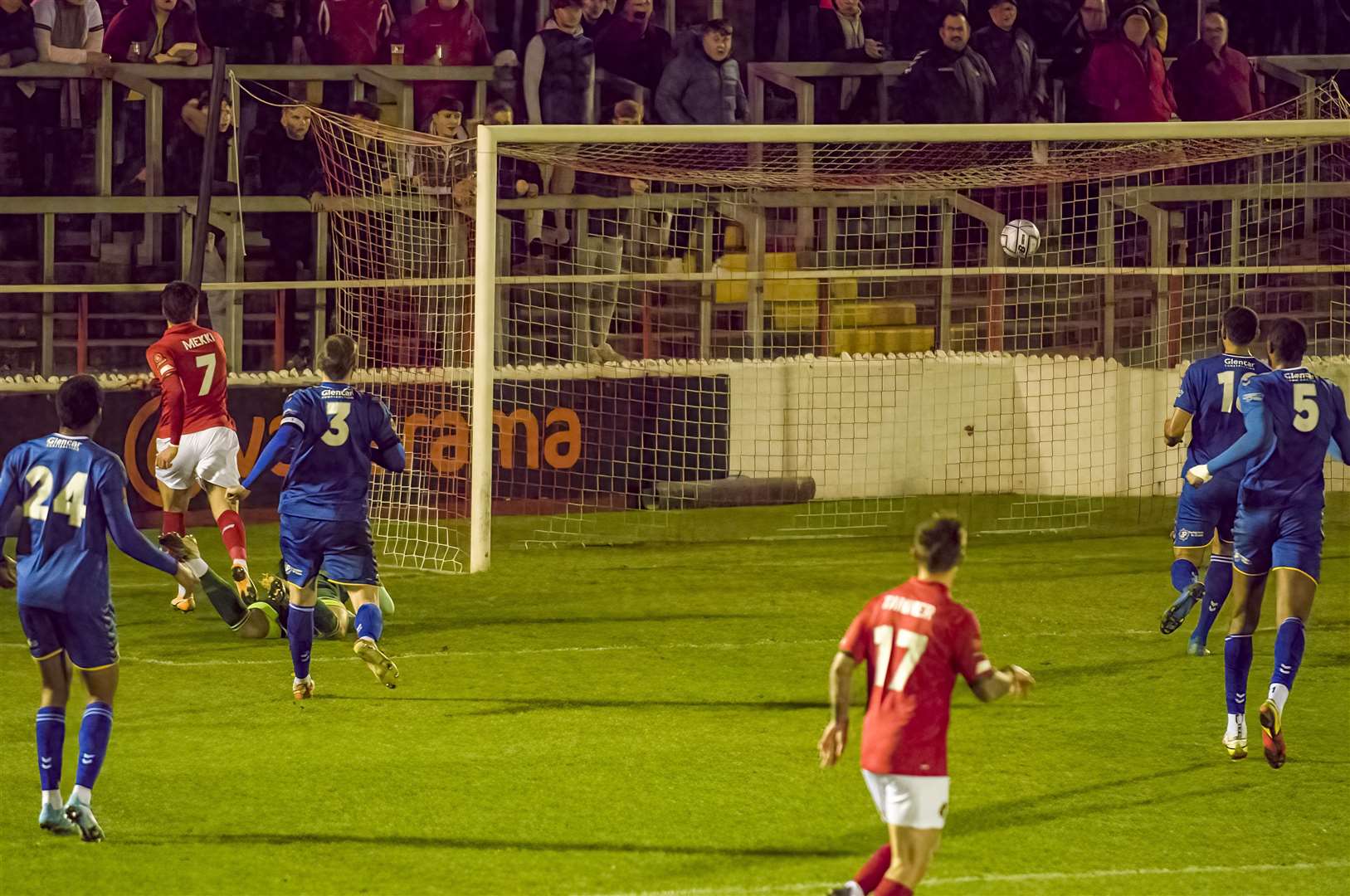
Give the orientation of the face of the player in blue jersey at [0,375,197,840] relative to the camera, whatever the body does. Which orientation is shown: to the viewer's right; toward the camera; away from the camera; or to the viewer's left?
away from the camera

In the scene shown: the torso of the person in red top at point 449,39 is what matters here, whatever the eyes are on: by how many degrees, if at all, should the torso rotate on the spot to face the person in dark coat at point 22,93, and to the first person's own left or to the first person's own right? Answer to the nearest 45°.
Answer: approximately 90° to the first person's own right

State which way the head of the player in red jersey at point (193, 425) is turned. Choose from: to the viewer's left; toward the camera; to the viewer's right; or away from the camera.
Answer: away from the camera

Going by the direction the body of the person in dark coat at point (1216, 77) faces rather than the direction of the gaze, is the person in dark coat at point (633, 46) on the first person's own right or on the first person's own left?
on the first person's own right

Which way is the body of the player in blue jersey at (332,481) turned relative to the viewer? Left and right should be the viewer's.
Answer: facing away from the viewer

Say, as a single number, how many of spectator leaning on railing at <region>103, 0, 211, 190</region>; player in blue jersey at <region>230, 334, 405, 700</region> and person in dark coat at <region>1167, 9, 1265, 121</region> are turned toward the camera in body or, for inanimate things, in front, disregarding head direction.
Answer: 2

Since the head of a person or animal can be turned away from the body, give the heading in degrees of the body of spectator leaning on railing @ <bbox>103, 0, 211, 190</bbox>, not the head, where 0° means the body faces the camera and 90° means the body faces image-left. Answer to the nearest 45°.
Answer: approximately 0°

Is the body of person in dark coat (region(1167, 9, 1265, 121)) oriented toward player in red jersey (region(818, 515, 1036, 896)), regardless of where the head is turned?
yes

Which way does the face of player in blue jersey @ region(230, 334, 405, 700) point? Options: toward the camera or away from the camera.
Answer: away from the camera
